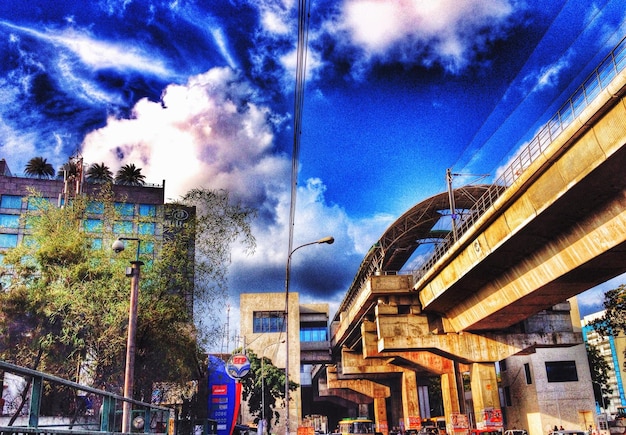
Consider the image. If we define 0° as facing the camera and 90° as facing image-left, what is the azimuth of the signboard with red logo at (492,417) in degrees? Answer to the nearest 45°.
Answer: approximately 0°

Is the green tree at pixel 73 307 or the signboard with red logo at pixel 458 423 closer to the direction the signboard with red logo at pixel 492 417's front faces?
the green tree

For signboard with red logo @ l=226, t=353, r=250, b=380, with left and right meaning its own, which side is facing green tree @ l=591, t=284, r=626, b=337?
left

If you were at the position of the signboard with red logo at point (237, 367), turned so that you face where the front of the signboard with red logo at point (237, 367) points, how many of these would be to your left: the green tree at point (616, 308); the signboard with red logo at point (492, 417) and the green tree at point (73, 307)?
2

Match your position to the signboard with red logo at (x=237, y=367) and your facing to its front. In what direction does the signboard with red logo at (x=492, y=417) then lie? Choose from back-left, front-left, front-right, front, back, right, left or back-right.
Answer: left

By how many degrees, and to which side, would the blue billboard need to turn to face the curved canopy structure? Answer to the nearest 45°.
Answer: approximately 90° to its left

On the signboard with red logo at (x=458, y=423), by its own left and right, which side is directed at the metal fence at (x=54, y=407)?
front
